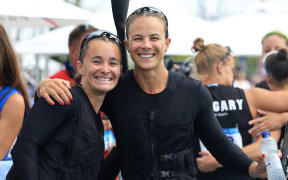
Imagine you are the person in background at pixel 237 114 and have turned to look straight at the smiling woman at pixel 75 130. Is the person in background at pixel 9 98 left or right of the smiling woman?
right

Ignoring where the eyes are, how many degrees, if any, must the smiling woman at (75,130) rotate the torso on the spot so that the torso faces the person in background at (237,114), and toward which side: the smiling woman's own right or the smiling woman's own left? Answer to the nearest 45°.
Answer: approximately 90° to the smiling woman's own left

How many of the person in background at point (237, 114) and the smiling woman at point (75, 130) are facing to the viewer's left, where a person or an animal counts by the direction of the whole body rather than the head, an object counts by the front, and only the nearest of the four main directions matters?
0

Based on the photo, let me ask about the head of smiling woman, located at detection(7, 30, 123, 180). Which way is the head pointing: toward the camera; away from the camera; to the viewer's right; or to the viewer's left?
toward the camera

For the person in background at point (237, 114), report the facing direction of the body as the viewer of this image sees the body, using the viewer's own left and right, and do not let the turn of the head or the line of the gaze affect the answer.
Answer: facing away from the viewer and to the right of the viewer
